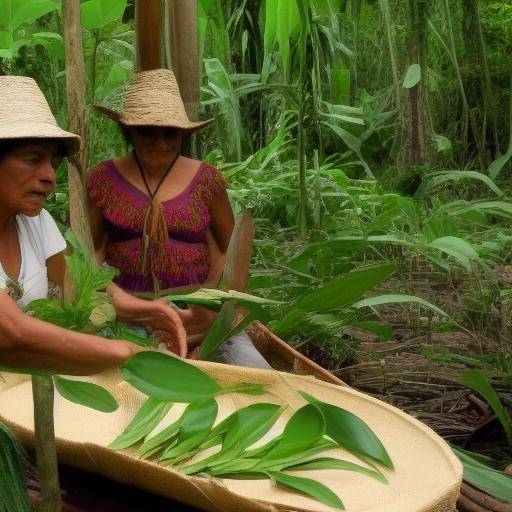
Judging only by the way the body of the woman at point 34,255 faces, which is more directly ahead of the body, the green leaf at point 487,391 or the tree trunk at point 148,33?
the green leaf

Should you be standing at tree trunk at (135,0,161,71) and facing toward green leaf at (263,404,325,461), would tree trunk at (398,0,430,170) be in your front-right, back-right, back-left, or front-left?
back-left

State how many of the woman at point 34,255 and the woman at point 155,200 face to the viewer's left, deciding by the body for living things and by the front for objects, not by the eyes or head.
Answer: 0

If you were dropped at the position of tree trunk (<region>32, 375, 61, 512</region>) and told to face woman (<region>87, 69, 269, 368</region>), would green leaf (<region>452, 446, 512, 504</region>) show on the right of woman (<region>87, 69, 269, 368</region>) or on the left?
right

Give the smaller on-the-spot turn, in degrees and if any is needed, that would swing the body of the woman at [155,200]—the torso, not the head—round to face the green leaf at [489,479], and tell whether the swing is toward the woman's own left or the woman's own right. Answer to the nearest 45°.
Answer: approximately 45° to the woman's own left

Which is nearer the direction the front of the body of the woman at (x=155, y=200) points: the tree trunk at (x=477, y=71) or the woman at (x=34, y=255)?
the woman

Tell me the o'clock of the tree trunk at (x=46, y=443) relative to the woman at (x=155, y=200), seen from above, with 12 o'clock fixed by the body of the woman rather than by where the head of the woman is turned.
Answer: The tree trunk is roughly at 12 o'clock from the woman.
